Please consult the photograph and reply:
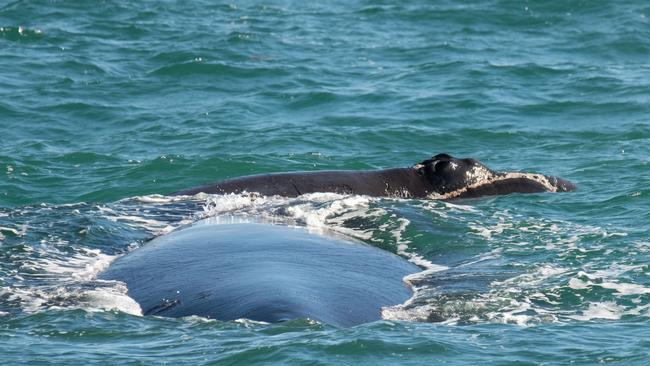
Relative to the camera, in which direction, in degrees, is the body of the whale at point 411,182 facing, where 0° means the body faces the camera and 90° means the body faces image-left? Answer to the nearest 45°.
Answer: approximately 270°
